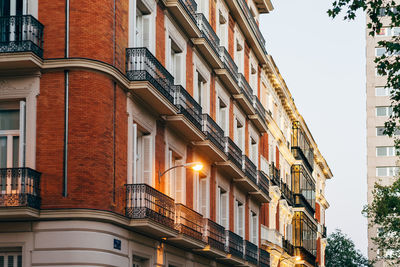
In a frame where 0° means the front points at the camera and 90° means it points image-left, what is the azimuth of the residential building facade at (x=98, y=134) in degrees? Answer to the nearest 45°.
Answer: approximately 315°
